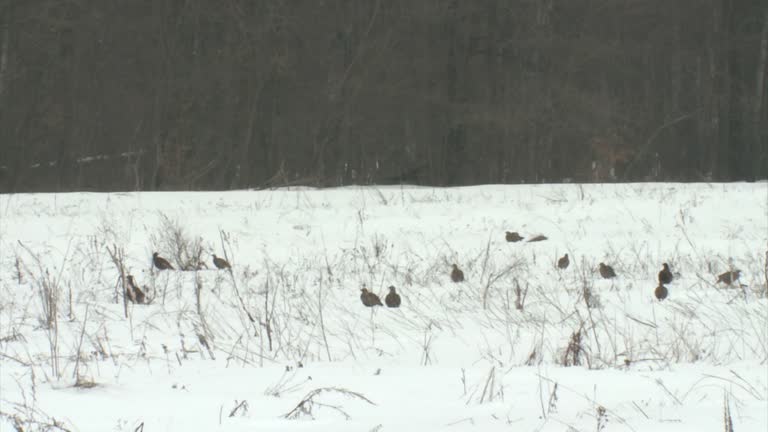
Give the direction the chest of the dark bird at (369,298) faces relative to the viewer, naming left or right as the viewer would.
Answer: facing to the left of the viewer

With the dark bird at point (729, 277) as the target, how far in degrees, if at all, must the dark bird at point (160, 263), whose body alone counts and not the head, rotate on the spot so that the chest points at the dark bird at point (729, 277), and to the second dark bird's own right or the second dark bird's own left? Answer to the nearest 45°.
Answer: approximately 135° to the second dark bird's own left

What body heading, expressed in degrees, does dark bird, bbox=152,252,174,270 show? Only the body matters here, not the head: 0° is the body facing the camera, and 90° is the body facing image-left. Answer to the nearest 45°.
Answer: approximately 90°

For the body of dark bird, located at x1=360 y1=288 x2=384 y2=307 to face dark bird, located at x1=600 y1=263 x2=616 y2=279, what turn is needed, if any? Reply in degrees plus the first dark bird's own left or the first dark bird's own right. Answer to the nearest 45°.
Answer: approximately 135° to the first dark bird's own right

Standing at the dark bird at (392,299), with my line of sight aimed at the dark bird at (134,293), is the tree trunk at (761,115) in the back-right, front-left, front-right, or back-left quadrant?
back-right
